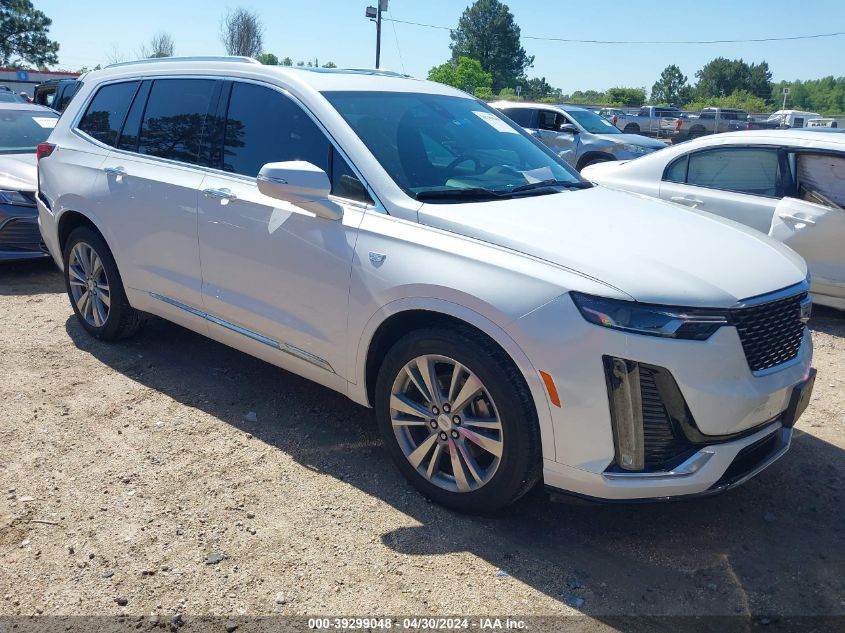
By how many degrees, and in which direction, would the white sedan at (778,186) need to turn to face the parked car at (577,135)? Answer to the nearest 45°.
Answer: approximately 90° to its left

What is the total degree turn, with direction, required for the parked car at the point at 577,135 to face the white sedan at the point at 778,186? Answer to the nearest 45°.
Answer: approximately 45° to its right

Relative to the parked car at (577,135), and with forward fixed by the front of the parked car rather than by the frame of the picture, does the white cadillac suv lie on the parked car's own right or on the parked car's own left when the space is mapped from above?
on the parked car's own right

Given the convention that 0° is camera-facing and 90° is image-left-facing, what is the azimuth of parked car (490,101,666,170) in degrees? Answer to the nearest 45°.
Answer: approximately 315°

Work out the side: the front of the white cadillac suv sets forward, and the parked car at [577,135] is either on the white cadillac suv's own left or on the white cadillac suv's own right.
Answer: on the white cadillac suv's own left

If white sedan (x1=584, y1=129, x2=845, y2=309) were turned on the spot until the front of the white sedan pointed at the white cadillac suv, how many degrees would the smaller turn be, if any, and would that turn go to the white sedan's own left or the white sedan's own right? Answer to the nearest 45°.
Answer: approximately 90° to the white sedan's own right

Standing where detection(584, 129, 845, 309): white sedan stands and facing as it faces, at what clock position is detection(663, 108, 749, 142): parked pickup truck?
The parked pickup truck is roughly at 9 o'clock from the white sedan.

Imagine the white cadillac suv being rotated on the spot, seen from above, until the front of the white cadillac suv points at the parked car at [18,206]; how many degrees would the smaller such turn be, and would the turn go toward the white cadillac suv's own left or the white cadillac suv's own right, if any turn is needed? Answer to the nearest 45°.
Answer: approximately 180°

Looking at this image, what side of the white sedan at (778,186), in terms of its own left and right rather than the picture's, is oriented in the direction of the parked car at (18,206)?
back
